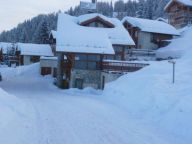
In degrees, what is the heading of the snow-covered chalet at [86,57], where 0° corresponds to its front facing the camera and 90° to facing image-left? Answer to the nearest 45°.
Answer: approximately 0°

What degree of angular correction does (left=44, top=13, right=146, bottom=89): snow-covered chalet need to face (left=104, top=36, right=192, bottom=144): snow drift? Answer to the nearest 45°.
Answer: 0° — it already faces it
